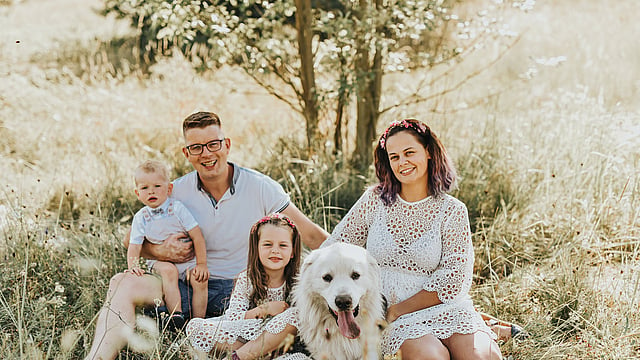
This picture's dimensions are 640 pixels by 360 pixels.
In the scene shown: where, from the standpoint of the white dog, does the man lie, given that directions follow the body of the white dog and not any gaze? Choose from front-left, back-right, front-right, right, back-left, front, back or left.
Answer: back-right

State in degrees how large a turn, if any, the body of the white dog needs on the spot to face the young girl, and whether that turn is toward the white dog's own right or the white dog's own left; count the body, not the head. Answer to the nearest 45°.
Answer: approximately 135° to the white dog's own right

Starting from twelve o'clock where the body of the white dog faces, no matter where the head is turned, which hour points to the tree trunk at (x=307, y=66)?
The tree trunk is roughly at 6 o'clock from the white dog.

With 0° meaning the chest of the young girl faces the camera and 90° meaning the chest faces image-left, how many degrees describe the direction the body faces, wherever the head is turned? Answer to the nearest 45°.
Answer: approximately 0°

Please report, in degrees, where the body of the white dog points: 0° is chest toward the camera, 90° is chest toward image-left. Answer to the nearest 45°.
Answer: approximately 0°

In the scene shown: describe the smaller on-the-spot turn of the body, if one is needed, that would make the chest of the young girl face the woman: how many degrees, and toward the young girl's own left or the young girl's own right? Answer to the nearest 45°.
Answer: approximately 90° to the young girl's own left

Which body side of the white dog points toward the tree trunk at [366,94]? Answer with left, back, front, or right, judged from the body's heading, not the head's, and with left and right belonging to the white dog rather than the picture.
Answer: back

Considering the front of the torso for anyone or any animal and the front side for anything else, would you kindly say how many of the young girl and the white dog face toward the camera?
2
